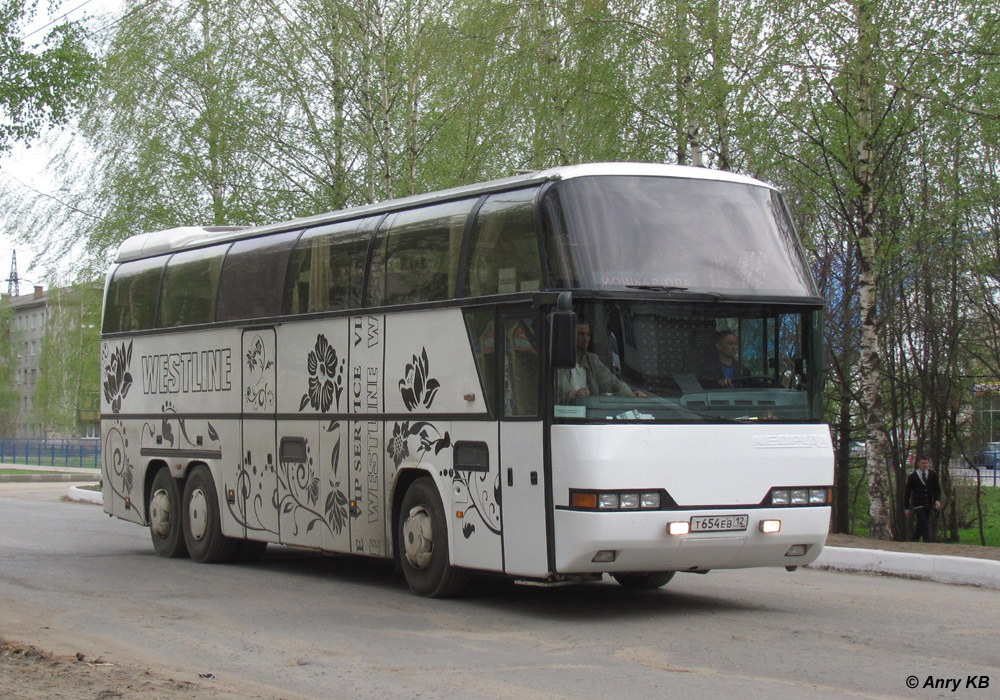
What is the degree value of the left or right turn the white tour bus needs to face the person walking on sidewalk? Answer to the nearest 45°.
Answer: approximately 90° to its left

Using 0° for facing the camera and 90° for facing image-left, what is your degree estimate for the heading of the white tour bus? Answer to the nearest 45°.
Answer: approximately 315°

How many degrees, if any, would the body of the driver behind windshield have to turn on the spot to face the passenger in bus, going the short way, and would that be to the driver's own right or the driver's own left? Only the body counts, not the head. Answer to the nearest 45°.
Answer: approximately 90° to the driver's own right

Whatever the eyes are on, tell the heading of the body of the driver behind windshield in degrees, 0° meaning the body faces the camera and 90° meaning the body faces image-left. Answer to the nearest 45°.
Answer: approximately 315°
